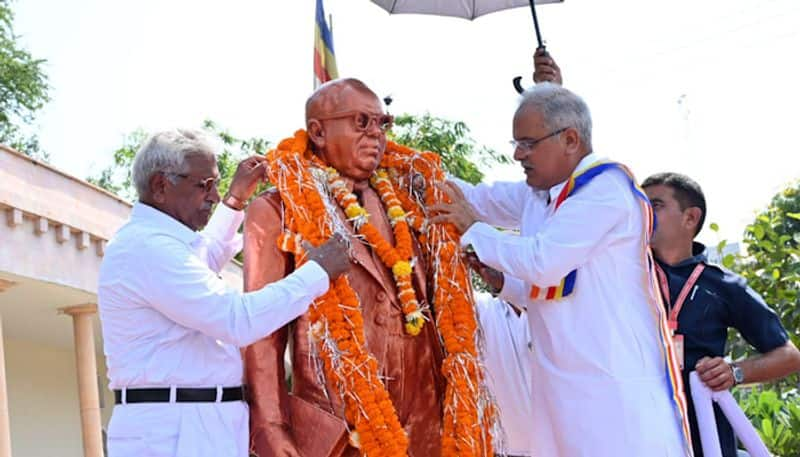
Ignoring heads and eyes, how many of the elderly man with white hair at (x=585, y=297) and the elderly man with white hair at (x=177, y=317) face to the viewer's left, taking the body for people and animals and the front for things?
1

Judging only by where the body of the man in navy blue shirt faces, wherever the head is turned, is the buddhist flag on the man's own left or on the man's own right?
on the man's own right

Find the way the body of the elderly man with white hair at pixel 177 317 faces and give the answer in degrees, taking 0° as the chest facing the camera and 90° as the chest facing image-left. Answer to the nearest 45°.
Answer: approximately 270°

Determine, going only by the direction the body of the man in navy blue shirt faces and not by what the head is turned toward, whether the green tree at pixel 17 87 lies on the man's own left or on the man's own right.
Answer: on the man's own right

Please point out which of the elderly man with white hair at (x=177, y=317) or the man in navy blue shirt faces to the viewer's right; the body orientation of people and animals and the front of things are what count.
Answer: the elderly man with white hair

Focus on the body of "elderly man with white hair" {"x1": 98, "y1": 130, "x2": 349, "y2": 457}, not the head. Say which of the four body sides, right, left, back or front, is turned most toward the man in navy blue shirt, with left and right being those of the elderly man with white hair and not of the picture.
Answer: front

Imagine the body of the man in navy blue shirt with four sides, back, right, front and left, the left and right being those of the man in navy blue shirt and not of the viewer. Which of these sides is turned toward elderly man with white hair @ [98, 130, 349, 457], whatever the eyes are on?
front

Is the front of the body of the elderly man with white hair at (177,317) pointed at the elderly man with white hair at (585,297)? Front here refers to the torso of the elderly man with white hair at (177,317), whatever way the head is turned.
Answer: yes

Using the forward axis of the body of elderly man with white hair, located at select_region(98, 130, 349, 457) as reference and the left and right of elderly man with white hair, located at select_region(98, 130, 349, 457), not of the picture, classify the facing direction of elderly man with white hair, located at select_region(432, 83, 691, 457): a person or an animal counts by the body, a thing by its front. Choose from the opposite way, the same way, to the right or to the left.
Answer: the opposite way

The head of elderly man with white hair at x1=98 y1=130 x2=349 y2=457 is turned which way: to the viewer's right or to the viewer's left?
to the viewer's right

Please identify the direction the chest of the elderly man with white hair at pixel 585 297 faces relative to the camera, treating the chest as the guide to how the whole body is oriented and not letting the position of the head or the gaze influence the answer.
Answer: to the viewer's left
